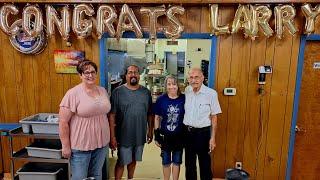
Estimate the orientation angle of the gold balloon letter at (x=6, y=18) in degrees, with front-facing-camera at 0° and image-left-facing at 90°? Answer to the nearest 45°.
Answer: approximately 0°

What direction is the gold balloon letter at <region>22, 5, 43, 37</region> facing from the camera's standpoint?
toward the camera

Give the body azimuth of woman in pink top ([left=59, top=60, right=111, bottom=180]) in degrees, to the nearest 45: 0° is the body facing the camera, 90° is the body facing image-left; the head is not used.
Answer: approximately 315°

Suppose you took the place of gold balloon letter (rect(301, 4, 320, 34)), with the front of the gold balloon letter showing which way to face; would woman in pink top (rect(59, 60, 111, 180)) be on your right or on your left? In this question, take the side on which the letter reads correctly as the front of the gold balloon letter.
on your right

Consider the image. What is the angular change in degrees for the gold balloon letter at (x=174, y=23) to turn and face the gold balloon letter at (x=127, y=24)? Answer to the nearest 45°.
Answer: approximately 90° to its right

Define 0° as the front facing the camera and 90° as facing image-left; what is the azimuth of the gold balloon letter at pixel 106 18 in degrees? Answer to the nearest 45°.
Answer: approximately 0°

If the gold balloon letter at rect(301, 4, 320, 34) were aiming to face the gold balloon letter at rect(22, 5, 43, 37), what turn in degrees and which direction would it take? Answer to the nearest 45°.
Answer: approximately 45° to its right

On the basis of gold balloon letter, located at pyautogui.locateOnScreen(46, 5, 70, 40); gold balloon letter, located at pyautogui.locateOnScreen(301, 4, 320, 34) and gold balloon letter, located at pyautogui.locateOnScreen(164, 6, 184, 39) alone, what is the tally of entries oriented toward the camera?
3

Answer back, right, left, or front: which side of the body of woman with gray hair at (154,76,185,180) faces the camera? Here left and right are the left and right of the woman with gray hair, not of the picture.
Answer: front

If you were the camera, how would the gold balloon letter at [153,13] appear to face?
facing the viewer
